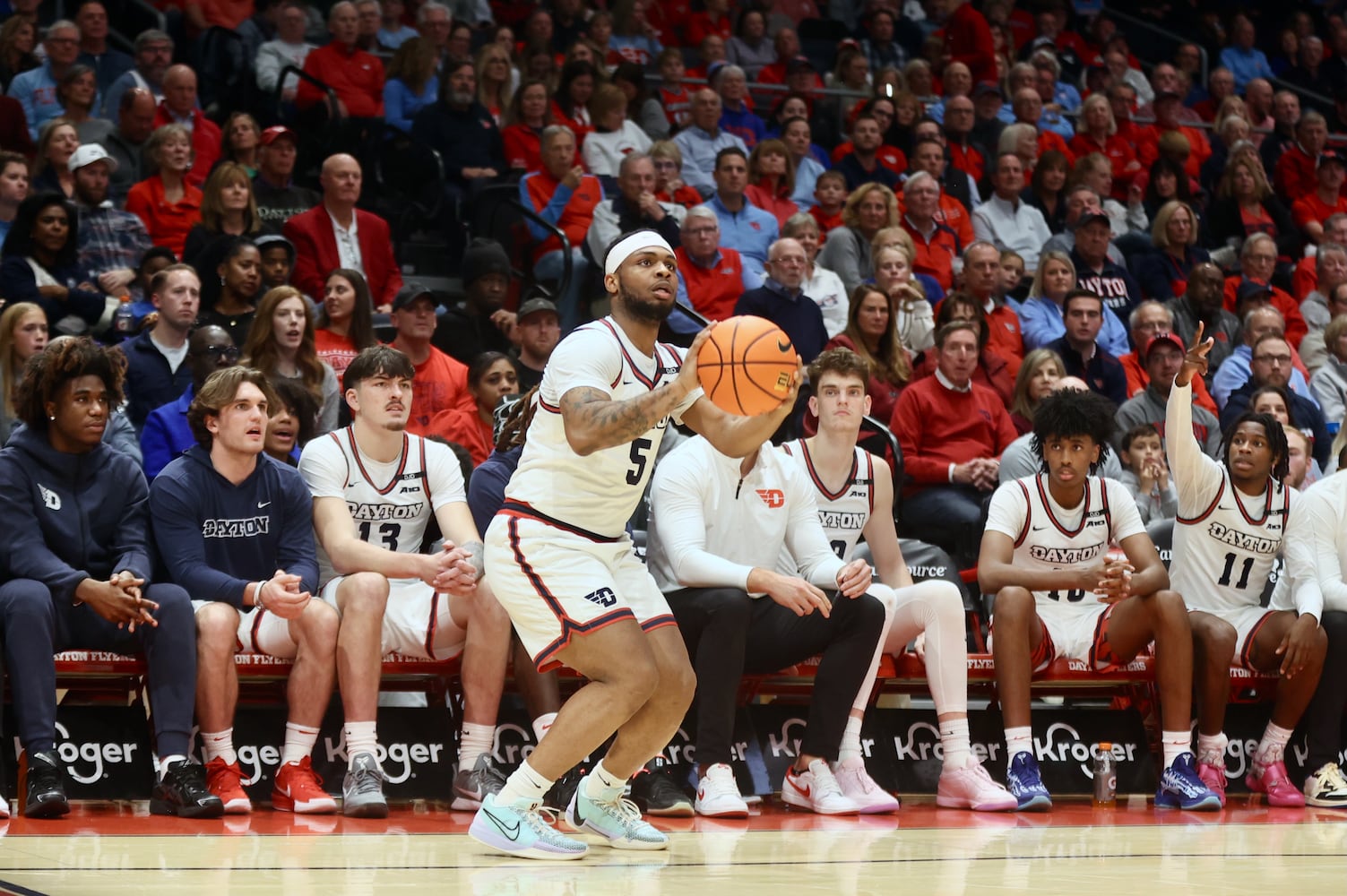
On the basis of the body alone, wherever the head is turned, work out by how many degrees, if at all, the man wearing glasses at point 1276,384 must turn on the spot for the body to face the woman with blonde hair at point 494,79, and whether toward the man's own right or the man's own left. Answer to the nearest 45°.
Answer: approximately 90° to the man's own right

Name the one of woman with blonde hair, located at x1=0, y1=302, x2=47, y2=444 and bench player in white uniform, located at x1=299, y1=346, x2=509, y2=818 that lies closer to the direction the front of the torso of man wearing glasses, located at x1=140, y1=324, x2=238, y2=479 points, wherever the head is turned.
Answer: the bench player in white uniform

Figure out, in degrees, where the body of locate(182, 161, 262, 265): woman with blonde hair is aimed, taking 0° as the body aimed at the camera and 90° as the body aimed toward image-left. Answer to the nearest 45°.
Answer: approximately 315°

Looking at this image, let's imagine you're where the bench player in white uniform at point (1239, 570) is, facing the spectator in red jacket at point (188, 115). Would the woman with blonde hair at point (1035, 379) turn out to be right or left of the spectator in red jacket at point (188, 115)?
right

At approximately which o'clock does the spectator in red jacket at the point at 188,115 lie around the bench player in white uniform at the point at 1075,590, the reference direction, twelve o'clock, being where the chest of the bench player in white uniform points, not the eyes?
The spectator in red jacket is roughly at 4 o'clock from the bench player in white uniform.

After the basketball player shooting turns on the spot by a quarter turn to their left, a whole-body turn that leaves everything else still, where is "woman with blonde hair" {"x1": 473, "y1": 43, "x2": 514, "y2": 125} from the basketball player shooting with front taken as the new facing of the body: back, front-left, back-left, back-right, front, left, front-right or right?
front-left

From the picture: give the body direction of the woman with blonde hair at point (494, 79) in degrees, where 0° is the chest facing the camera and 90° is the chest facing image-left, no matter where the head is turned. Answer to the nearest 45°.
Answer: approximately 315°

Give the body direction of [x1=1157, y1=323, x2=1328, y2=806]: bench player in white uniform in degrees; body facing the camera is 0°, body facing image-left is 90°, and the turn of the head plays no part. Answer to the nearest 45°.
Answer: approximately 0°

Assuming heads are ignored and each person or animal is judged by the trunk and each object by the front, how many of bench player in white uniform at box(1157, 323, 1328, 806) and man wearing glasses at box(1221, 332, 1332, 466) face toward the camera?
2

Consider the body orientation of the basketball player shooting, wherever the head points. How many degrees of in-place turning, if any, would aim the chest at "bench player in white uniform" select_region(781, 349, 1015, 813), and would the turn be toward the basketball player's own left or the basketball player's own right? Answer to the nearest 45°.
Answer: approximately 90° to the basketball player's own left

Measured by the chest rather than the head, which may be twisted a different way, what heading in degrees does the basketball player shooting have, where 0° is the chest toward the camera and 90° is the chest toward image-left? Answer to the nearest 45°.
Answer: approximately 315°
